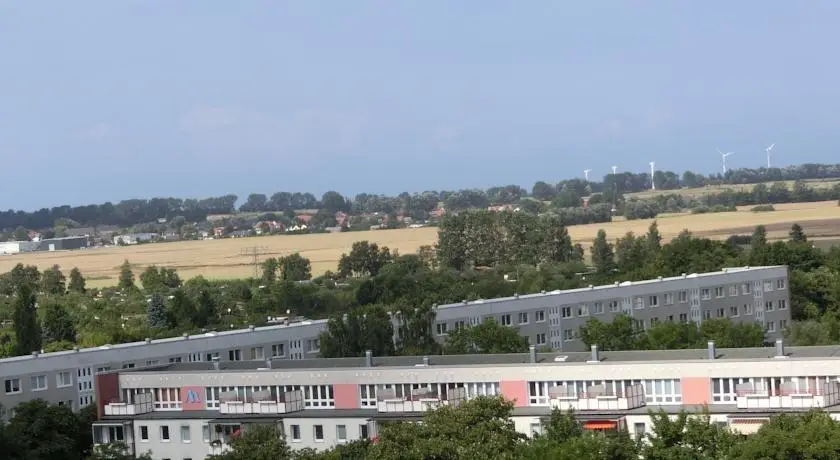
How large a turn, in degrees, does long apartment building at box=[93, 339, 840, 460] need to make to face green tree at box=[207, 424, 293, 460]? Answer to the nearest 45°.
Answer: approximately 45° to its right

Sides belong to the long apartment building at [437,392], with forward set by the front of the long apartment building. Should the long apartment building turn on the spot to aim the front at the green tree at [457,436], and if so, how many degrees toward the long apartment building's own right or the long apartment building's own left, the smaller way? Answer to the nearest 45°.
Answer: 0° — it already faces it

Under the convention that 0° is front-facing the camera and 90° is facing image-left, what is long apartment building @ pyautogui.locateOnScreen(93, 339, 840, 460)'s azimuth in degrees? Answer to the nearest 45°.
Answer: approximately 0°
